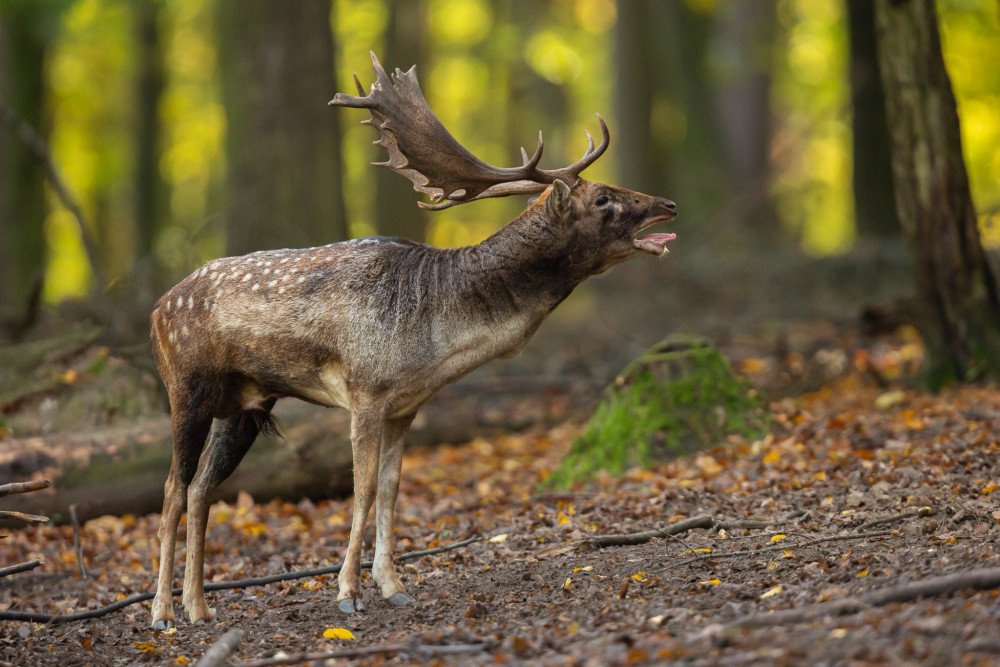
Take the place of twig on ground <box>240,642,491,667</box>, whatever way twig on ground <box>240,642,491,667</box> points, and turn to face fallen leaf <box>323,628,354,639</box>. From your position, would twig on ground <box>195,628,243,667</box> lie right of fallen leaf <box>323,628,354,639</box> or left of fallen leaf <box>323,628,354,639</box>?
left

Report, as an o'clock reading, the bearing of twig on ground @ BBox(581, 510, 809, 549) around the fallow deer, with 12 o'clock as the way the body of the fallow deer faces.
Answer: The twig on ground is roughly at 12 o'clock from the fallow deer.

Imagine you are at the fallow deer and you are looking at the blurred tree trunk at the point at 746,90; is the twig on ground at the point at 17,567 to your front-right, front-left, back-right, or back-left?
back-left

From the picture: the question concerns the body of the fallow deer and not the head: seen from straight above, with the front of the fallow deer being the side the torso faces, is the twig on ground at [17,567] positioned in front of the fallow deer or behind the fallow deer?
behind

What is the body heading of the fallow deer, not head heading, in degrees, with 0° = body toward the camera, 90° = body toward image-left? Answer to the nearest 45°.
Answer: approximately 270°

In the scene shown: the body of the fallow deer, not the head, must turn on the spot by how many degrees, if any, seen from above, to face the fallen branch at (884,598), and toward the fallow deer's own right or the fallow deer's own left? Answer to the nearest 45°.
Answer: approximately 45° to the fallow deer's own right
